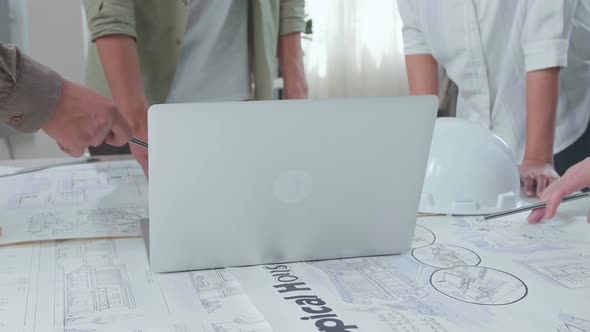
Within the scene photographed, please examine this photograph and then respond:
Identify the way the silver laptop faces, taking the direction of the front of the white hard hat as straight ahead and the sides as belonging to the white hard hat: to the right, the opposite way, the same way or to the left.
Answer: to the right

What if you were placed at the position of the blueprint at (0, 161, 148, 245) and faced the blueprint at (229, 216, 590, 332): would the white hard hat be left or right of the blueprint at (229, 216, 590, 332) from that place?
left

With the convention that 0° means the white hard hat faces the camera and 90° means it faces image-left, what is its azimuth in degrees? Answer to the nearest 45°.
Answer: approximately 90°

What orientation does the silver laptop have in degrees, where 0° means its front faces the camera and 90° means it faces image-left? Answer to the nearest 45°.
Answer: approximately 180°
